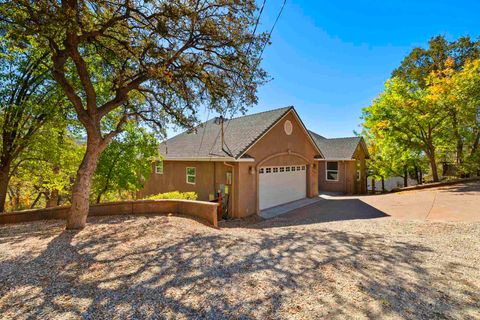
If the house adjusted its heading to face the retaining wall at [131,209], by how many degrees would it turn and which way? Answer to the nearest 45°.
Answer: approximately 90° to its right

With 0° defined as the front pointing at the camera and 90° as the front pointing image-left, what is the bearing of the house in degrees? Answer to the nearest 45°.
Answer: approximately 315°
